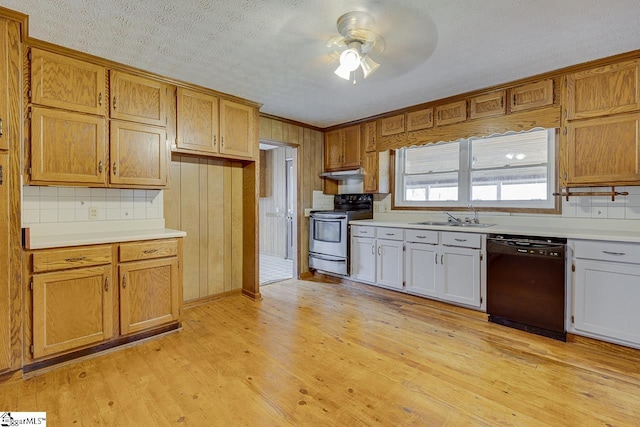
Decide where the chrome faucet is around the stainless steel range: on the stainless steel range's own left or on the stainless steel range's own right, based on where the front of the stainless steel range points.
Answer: on the stainless steel range's own left

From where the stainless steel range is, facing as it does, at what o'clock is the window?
The window is roughly at 8 o'clock from the stainless steel range.

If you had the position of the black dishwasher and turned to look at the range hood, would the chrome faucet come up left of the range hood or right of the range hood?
right

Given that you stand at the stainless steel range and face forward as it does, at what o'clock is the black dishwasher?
The black dishwasher is roughly at 9 o'clock from the stainless steel range.

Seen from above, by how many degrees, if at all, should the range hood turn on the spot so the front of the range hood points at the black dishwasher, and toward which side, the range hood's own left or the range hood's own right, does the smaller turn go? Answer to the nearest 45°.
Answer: approximately 90° to the range hood's own left

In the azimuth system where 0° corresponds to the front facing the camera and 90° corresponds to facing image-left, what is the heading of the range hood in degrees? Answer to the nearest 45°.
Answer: approximately 45°

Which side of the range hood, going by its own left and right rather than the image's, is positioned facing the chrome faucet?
left
